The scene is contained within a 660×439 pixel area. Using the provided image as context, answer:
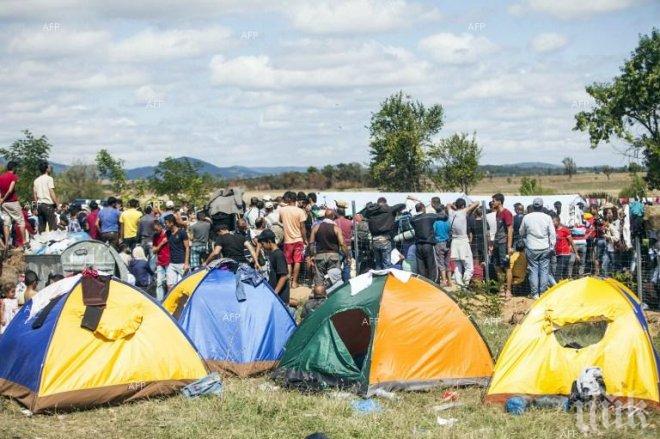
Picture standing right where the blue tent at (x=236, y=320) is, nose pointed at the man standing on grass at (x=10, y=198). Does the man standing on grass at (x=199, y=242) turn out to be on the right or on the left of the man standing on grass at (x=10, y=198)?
right

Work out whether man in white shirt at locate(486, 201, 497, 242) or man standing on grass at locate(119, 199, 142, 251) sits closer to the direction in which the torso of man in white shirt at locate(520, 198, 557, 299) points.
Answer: the man in white shirt

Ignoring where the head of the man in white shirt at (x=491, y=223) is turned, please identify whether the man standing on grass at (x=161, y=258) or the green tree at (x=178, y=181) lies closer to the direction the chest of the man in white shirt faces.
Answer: the green tree

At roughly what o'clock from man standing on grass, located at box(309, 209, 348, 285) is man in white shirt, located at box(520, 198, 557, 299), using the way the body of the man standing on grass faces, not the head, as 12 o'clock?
The man in white shirt is roughly at 3 o'clock from the man standing on grass.

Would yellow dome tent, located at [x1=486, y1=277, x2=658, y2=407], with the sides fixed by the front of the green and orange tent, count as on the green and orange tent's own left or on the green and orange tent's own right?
on the green and orange tent's own left

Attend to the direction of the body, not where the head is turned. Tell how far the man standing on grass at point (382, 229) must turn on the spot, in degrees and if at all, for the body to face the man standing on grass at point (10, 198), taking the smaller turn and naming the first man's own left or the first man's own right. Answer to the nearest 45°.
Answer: approximately 90° to the first man's own left

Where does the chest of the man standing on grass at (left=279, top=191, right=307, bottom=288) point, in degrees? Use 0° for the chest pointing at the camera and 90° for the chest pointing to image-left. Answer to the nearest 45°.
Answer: approximately 180°

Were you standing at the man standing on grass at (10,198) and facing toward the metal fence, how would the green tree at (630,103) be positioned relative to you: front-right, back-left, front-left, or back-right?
front-left

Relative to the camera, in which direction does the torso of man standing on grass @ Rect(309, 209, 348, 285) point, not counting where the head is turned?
away from the camera

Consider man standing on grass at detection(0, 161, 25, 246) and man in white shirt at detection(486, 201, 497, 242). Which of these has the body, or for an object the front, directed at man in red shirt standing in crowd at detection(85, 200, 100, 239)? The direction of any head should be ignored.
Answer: man standing on grass at detection(0, 161, 25, 246)

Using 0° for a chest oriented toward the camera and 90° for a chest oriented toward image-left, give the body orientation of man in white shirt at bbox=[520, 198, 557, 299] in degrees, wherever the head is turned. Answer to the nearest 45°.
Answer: approximately 180°

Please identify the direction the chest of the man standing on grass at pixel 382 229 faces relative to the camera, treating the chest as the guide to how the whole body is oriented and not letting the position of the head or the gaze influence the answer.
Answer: away from the camera

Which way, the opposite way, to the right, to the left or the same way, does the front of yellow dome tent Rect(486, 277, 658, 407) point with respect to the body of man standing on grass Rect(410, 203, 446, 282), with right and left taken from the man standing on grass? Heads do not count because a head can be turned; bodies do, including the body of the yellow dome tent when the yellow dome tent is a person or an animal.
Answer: the opposite way

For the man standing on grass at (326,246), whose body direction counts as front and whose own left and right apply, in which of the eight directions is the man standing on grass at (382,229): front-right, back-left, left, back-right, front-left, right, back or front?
front-right
